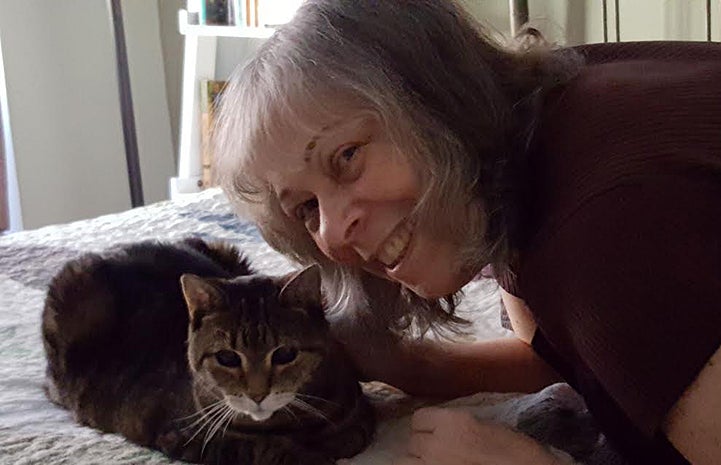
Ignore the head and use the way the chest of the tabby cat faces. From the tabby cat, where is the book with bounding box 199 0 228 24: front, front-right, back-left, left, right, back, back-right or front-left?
back-left

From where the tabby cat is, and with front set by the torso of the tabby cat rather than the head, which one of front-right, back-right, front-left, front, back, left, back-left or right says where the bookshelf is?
back-left

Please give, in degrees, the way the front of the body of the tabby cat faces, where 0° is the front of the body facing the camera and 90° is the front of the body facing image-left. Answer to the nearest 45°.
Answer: approximately 315°
